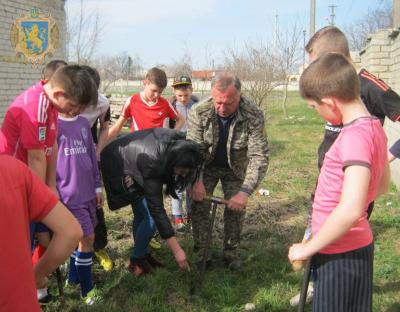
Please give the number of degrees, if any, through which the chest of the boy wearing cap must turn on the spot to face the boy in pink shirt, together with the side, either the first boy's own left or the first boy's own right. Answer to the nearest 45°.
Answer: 0° — they already face them

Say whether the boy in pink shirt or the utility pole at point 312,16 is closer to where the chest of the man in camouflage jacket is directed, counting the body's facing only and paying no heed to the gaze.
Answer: the boy in pink shirt

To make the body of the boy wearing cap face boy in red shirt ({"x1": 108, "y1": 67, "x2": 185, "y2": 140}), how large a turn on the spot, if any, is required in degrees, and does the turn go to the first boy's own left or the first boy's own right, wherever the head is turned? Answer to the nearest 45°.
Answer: approximately 45° to the first boy's own right

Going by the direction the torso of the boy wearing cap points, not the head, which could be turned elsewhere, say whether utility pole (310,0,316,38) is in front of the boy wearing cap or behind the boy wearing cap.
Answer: behind

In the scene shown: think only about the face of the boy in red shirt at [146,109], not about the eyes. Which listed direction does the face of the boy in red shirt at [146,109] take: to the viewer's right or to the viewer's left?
to the viewer's right

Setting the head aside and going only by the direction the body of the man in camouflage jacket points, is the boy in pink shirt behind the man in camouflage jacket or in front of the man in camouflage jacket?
in front

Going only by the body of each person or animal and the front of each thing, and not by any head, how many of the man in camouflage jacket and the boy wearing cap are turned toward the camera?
2

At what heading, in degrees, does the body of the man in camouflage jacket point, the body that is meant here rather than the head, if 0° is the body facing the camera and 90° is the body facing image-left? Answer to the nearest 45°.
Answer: approximately 0°

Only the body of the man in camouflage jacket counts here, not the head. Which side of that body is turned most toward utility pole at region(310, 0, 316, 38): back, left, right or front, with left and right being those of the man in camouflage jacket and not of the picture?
back

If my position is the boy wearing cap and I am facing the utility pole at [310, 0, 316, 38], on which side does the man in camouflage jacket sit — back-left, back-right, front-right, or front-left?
back-right
